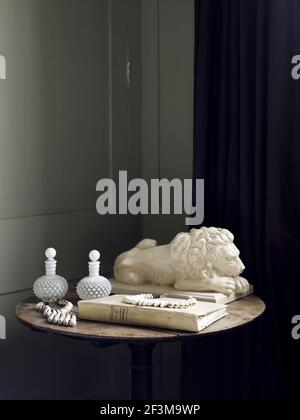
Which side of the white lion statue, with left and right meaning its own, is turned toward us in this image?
right
